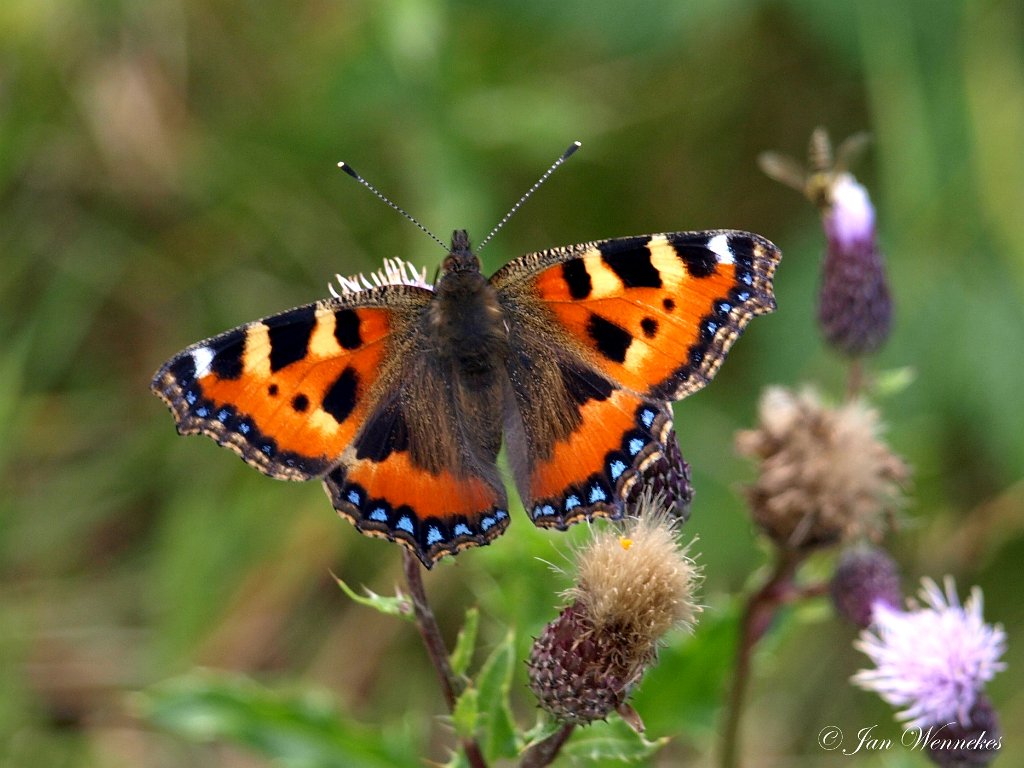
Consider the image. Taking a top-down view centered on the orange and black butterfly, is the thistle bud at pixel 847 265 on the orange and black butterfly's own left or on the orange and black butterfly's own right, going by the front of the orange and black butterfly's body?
on the orange and black butterfly's own right

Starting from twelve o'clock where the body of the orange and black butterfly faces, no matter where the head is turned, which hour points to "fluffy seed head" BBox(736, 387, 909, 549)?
The fluffy seed head is roughly at 2 o'clock from the orange and black butterfly.

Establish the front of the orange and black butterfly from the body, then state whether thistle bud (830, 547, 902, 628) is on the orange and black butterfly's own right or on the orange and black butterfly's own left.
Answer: on the orange and black butterfly's own right

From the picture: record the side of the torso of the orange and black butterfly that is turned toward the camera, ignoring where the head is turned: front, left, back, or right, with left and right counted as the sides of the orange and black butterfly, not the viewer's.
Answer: back
